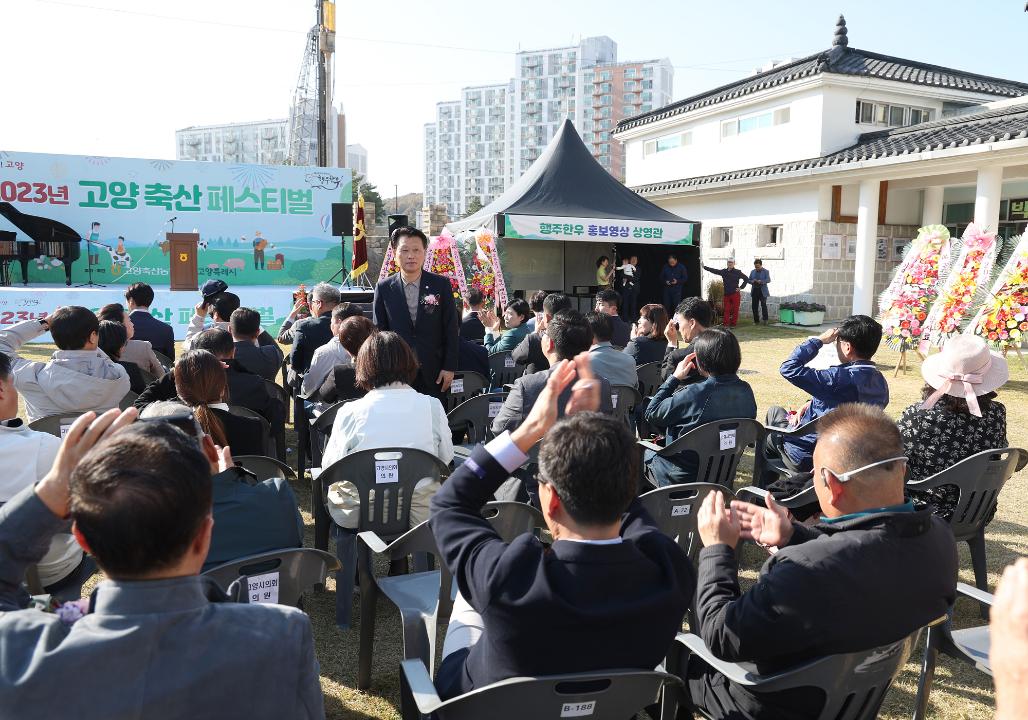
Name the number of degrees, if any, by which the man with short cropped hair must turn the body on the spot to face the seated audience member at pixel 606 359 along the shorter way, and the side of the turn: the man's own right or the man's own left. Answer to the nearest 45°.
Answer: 0° — they already face them

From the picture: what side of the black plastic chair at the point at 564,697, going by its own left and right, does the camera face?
back

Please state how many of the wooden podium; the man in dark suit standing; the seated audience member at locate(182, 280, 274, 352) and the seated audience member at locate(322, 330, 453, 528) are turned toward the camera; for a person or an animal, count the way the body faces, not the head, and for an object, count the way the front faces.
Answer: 2

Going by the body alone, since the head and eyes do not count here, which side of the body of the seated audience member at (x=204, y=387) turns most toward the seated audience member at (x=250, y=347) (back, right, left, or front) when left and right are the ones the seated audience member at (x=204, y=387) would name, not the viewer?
front

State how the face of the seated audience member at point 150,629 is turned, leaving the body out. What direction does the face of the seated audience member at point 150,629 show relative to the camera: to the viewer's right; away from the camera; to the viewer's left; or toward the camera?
away from the camera

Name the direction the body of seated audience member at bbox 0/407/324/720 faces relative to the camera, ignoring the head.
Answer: away from the camera

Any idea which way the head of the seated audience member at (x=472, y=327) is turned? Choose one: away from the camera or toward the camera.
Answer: away from the camera

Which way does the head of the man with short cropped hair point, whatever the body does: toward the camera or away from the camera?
away from the camera

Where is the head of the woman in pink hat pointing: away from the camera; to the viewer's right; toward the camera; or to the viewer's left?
away from the camera

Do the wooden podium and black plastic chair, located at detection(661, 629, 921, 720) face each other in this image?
yes

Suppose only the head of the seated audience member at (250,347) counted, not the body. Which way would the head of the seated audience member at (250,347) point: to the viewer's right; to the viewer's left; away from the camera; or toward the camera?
away from the camera

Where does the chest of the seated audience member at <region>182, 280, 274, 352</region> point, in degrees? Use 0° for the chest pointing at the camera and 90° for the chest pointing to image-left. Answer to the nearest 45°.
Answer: approximately 135°

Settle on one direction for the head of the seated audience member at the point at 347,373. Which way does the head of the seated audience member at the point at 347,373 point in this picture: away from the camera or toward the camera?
away from the camera
